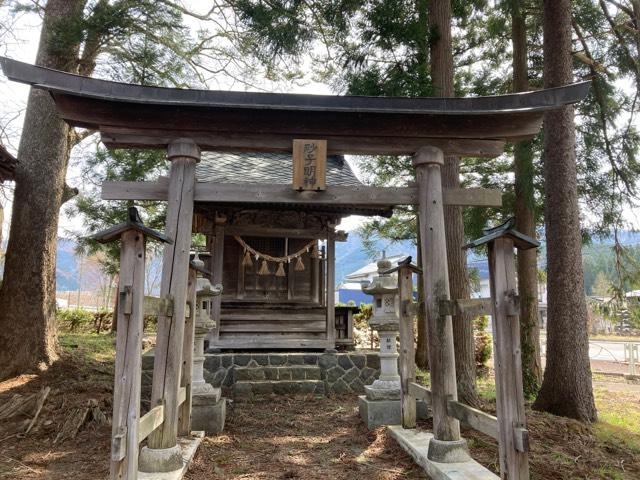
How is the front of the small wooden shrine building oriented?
toward the camera

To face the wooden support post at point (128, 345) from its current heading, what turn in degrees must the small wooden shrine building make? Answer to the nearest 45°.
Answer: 0° — it already faces it

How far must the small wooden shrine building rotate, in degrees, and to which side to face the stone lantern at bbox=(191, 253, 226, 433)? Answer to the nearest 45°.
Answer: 0° — it already faces it

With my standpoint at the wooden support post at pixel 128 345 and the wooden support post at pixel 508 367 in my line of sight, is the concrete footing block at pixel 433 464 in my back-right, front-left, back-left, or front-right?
front-left

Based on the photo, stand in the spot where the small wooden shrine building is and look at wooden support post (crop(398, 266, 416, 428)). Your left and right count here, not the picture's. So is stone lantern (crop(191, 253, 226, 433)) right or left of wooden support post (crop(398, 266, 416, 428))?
right

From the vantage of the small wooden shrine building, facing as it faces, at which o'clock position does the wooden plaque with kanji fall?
The wooden plaque with kanji is roughly at 12 o'clock from the small wooden shrine building.

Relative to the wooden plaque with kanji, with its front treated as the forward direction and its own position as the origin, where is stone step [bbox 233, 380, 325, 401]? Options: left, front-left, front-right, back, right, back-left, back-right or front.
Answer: back

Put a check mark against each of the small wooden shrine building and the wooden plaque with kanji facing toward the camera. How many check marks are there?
2

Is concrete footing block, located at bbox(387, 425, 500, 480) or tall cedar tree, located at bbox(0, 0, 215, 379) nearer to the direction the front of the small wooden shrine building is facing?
the concrete footing block

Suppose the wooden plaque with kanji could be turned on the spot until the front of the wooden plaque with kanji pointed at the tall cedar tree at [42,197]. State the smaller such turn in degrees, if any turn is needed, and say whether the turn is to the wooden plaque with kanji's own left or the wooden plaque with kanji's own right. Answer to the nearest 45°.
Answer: approximately 135° to the wooden plaque with kanji's own right

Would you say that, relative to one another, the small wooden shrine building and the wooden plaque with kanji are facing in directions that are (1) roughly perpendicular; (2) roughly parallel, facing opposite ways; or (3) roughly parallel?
roughly parallel

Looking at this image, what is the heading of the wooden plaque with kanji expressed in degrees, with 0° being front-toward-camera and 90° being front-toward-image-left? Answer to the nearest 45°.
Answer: approximately 0°
